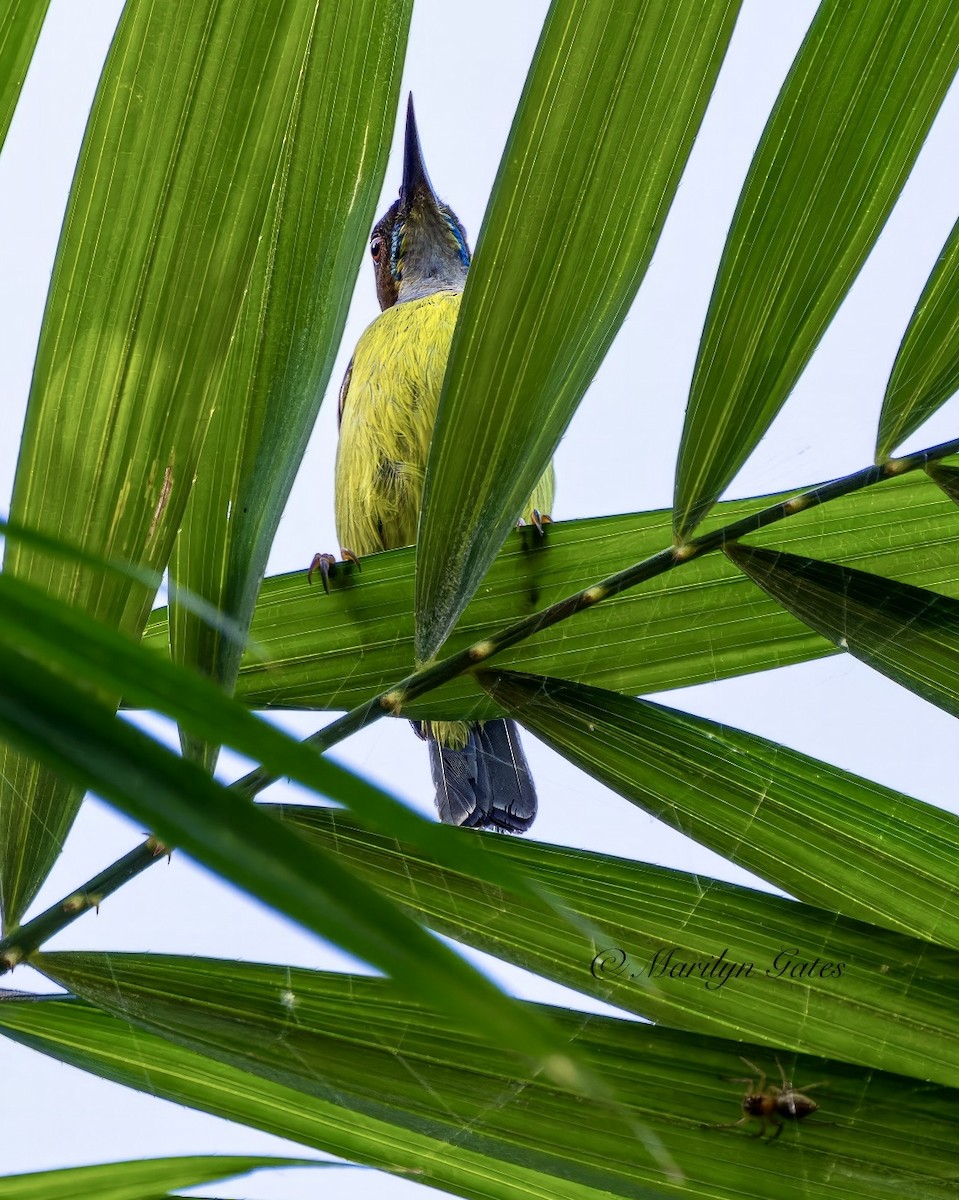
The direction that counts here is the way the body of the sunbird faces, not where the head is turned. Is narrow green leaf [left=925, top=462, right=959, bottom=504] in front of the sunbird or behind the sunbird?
in front

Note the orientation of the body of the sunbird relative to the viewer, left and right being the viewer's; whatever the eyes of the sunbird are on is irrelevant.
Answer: facing the viewer

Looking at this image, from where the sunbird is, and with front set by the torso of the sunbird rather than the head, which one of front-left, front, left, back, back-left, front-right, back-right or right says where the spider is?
front
